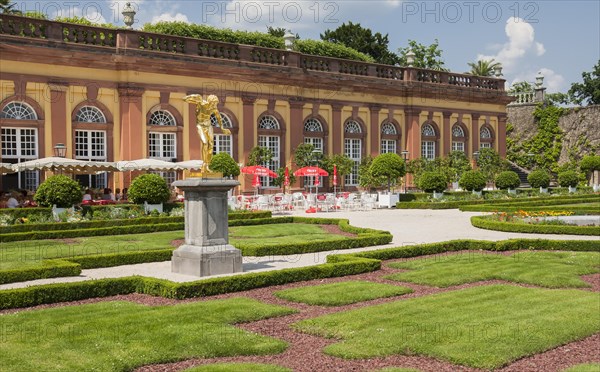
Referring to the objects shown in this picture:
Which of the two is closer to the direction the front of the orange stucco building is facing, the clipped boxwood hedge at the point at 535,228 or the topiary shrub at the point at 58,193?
the clipped boxwood hedge

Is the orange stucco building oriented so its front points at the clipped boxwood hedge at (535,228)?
yes

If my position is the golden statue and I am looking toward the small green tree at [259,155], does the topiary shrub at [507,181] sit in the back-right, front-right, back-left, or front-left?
front-right

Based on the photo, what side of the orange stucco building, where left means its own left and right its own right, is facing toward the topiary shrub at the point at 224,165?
front

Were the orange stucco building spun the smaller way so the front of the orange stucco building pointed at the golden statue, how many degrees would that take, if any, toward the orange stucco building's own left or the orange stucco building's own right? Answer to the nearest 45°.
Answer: approximately 45° to the orange stucco building's own right

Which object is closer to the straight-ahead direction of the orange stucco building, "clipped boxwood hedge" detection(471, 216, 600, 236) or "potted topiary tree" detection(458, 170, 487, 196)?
the clipped boxwood hedge

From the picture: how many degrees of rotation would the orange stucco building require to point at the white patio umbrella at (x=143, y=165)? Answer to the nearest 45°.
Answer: approximately 45° to its right

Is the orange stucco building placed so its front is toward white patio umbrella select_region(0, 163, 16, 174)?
no

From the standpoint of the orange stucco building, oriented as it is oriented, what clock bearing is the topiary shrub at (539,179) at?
The topiary shrub is roughly at 10 o'clock from the orange stucco building.

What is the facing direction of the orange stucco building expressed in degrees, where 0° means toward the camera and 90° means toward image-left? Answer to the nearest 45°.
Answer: approximately 315°

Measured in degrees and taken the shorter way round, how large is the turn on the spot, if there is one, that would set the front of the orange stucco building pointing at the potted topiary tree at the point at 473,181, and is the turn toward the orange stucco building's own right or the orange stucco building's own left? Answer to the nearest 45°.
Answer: approximately 45° to the orange stucco building's own left

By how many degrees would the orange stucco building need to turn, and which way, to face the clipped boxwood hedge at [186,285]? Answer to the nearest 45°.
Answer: approximately 45° to its right
